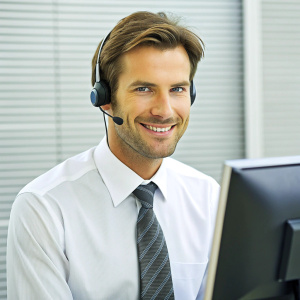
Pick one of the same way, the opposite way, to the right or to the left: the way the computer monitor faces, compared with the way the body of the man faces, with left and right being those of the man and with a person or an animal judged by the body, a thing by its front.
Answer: the opposite way

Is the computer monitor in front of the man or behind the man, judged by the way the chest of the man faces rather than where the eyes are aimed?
in front

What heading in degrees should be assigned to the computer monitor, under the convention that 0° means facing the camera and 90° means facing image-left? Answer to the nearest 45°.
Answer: approximately 135°

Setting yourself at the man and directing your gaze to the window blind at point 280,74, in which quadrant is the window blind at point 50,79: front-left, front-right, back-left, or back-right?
front-left

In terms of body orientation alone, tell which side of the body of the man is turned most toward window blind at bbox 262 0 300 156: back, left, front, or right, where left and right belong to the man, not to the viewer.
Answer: left

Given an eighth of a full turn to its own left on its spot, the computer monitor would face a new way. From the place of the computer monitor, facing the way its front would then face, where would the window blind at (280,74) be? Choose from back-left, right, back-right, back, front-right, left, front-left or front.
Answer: right

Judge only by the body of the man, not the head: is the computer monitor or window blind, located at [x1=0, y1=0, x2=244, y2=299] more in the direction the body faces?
the computer monitor
